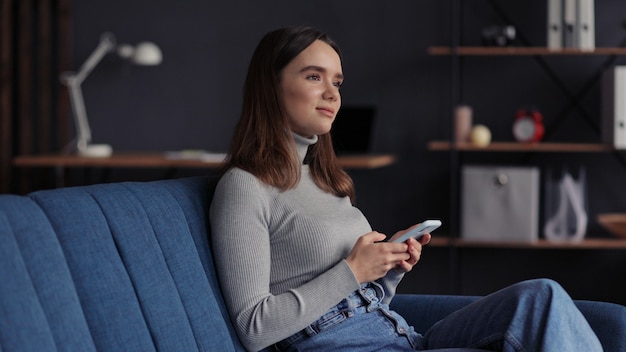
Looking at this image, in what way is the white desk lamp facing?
to the viewer's right

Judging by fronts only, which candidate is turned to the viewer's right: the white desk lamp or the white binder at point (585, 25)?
the white desk lamp

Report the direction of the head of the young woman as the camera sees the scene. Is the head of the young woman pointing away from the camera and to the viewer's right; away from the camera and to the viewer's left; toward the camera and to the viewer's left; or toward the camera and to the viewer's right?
toward the camera and to the viewer's right

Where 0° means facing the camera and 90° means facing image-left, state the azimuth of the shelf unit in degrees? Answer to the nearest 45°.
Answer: approximately 0°

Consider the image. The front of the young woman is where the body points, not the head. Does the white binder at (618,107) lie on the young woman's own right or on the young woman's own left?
on the young woman's own left

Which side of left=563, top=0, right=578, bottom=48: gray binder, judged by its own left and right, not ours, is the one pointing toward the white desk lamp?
right

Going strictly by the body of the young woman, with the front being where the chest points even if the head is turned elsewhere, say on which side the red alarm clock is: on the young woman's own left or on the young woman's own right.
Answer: on the young woman's own left

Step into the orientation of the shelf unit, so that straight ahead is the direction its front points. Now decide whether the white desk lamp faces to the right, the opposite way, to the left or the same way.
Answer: to the left

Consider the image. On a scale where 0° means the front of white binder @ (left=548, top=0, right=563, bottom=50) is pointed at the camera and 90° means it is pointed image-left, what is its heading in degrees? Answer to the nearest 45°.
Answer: approximately 0°
